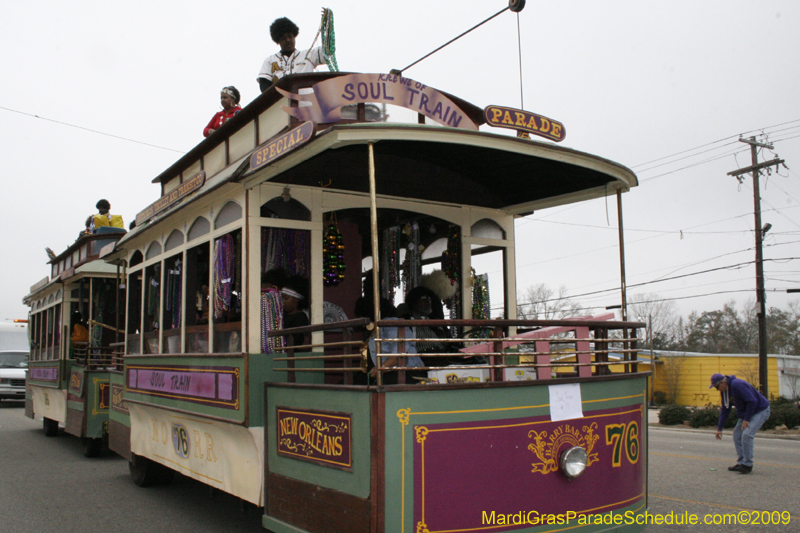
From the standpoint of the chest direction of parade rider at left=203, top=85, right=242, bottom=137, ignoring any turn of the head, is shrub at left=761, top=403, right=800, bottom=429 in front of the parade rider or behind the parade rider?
behind

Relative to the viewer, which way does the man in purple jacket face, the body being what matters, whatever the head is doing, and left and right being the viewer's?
facing to the left of the viewer

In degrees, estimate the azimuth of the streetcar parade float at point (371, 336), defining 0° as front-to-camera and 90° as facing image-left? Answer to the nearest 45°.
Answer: approximately 315°

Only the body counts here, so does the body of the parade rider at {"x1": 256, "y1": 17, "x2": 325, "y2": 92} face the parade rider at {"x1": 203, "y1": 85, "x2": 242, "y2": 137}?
no

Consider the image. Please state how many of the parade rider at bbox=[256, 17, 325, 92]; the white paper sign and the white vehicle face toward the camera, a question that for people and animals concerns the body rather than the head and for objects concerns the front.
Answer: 3

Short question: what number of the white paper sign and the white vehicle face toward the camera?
2

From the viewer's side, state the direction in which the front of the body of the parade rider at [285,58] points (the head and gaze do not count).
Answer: toward the camera

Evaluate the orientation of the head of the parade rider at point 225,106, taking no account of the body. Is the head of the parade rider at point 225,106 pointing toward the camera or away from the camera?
toward the camera

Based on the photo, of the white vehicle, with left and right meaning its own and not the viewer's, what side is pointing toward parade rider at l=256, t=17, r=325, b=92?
front

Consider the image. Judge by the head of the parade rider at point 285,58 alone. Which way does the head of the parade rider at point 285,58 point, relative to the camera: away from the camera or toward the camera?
toward the camera

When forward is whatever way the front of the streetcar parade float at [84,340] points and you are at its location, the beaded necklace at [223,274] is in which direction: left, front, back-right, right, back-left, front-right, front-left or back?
front-right

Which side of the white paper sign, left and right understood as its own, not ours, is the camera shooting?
front

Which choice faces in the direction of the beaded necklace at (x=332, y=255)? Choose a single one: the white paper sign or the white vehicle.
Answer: the white vehicle
